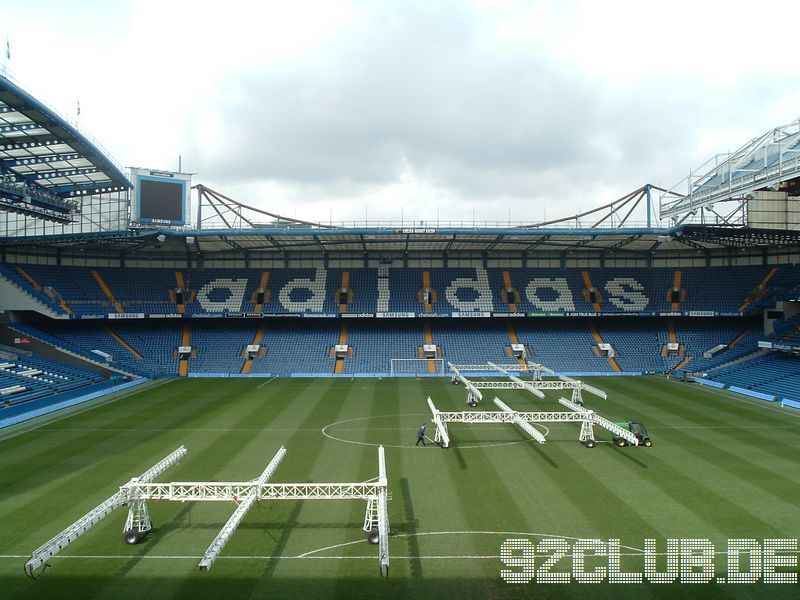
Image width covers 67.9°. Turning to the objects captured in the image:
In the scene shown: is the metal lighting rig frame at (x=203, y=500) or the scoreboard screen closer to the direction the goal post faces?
the metal lighting rig frame

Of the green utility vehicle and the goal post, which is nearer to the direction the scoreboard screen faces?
the green utility vehicle

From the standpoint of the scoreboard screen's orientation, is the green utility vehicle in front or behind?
in front

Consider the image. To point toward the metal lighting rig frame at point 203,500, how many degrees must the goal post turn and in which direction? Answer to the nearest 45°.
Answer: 0° — it already faces it

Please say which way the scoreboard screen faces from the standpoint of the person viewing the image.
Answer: facing the viewer

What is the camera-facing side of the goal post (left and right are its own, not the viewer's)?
front

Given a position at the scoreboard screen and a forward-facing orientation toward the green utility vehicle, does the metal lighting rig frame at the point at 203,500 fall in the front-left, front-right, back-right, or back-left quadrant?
front-right

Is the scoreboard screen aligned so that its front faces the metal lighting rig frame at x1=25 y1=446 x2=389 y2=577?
yes

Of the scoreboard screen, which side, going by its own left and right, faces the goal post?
left

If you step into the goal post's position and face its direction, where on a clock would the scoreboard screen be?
The scoreboard screen is roughly at 3 o'clock from the goal post.

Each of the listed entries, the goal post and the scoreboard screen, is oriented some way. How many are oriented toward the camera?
2

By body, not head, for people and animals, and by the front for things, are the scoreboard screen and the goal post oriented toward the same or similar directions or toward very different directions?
same or similar directions

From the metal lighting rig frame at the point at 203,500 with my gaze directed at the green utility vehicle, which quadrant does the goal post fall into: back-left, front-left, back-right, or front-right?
front-left
